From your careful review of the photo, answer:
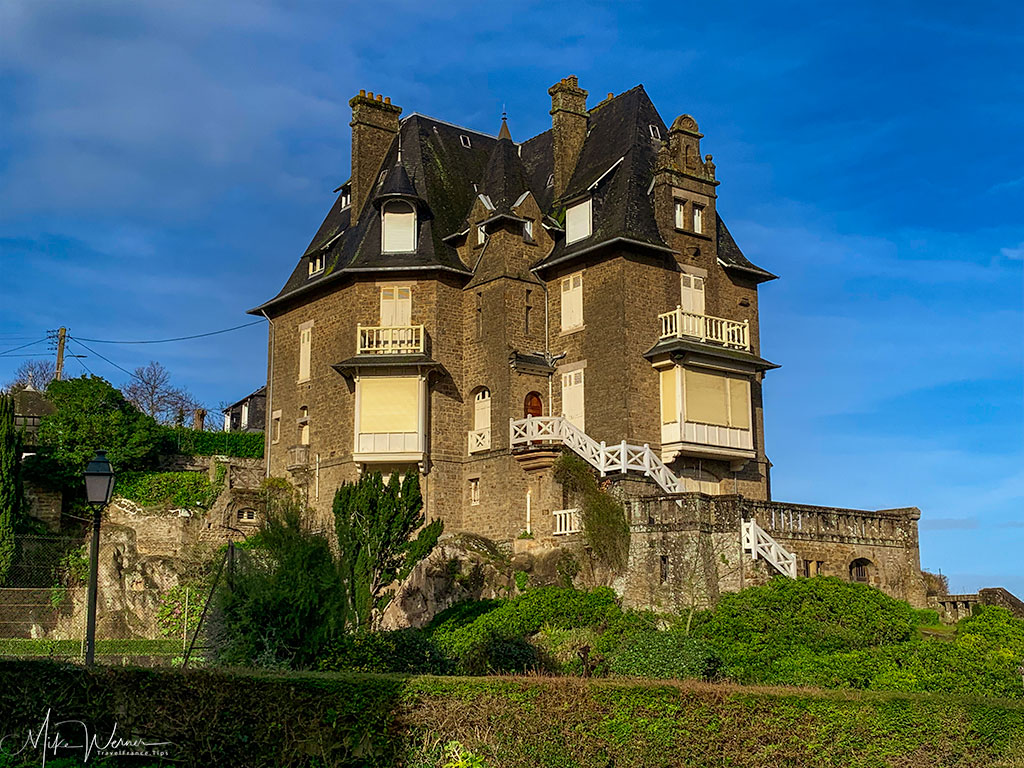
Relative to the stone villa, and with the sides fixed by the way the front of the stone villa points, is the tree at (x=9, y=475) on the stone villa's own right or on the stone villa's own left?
on the stone villa's own right

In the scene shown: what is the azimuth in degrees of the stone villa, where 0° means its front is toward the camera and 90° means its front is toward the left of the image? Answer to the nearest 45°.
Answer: approximately 0°

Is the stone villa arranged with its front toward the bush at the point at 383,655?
yes

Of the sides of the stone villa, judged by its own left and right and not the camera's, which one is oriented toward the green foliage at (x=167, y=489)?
right

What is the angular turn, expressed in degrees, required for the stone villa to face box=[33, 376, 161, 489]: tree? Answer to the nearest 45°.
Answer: approximately 90° to its right

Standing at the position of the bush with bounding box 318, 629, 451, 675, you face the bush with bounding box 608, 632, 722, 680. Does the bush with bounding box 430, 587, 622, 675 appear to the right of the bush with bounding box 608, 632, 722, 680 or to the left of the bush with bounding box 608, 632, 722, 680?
left

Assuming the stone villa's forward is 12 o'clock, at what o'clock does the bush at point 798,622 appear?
The bush is roughly at 11 o'clock from the stone villa.

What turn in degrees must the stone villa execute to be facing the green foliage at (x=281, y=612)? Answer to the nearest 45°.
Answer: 0° — it already faces it

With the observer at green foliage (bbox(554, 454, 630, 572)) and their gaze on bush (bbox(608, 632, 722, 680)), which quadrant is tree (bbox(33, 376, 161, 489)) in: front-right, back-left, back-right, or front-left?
back-right
